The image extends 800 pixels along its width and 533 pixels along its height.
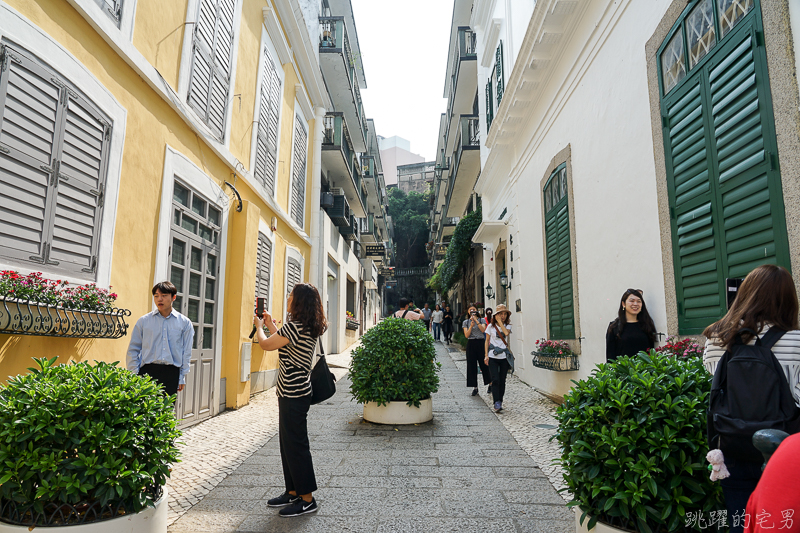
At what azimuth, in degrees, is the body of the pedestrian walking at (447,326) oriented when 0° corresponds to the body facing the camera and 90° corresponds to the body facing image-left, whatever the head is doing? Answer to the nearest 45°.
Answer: approximately 0°

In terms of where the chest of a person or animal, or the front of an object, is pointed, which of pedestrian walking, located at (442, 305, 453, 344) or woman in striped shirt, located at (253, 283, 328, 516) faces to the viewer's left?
the woman in striped shirt

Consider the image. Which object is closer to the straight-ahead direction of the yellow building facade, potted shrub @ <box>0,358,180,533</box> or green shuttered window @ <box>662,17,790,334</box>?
the green shuttered window

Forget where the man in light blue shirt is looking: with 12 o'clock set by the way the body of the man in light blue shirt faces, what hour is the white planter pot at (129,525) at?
The white planter pot is roughly at 12 o'clock from the man in light blue shirt.

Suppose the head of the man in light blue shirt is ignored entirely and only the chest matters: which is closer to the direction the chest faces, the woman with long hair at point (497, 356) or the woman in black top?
the woman in black top

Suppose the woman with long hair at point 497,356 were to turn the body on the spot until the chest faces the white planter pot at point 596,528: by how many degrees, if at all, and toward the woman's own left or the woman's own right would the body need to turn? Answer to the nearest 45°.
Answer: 0° — they already face it

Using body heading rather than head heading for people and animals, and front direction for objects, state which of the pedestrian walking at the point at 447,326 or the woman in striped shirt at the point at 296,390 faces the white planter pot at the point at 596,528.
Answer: the pedestrian walking

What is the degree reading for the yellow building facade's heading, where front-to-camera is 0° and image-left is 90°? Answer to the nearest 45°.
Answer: approximately 315°

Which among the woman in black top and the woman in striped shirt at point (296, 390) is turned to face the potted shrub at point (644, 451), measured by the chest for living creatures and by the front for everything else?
the woman in black top

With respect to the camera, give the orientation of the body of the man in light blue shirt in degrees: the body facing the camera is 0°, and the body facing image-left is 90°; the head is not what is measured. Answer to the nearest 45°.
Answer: approximately 0°

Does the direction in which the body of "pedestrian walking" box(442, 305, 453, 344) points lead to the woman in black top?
yes

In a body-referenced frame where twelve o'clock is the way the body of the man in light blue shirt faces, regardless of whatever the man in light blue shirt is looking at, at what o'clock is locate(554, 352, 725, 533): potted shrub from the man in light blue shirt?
The potted shrub is roughly at 11 o'clock from the man in light blue shirt.
